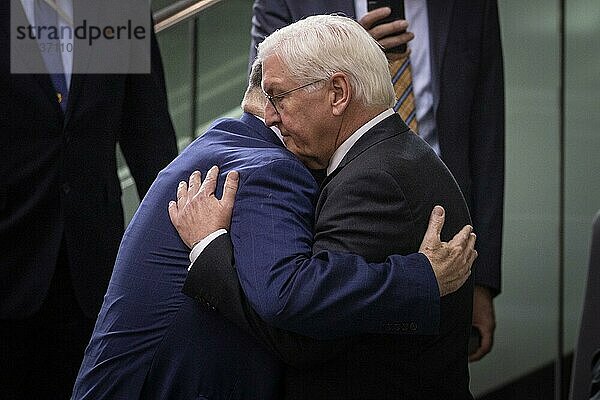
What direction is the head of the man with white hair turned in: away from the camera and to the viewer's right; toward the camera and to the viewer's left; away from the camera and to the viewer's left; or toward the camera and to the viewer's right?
toward the camera and to the viewer's left

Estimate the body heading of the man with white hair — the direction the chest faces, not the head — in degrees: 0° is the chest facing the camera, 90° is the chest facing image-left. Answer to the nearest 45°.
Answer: approximately 90°
